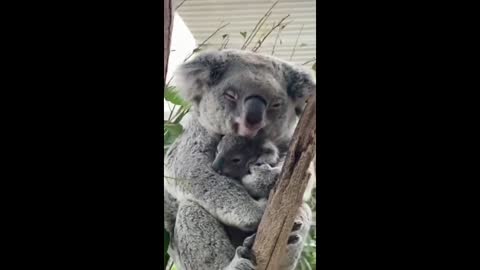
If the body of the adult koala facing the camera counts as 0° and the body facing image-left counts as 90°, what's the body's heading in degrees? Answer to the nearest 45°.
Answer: approximately 315°
